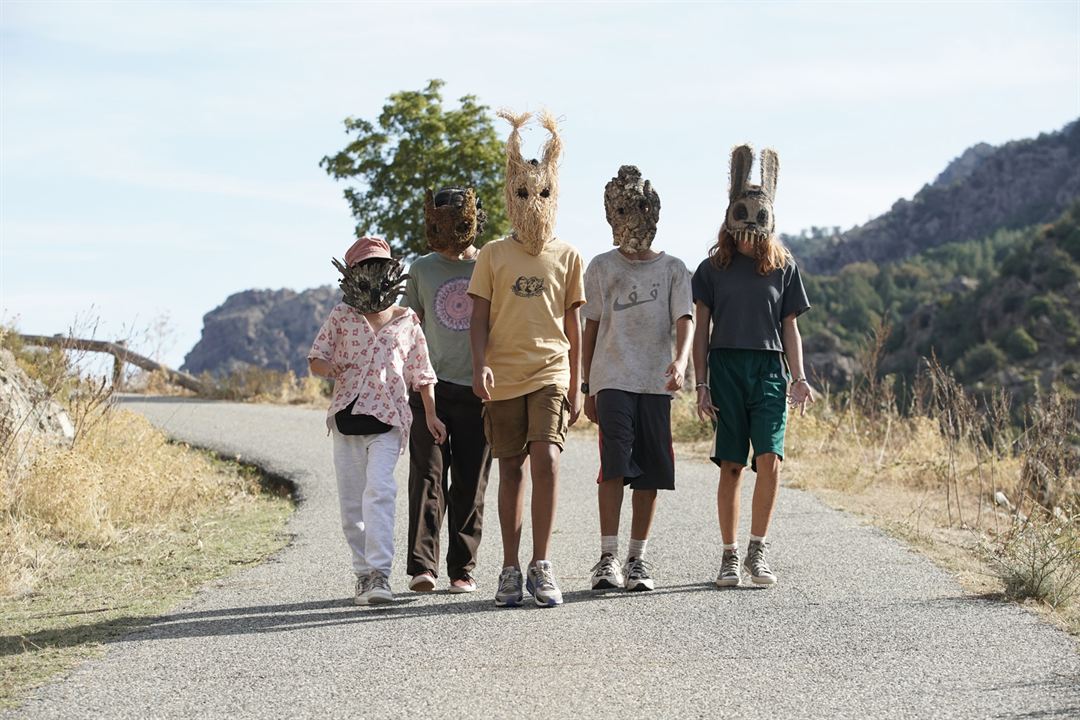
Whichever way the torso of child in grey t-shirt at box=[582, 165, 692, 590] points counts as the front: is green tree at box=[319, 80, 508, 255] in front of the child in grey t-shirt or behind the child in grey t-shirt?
behind

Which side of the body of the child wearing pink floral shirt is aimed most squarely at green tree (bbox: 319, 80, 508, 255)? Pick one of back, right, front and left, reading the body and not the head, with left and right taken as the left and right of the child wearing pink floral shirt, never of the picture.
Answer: back

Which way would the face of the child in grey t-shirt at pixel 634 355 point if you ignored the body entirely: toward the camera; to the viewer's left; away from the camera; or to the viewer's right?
toward the camera

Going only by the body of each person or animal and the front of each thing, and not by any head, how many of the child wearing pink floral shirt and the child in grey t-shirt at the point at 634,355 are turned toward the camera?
2

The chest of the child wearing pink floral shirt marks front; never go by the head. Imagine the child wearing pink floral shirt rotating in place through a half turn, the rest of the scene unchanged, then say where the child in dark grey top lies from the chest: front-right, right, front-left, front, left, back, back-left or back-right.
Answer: right

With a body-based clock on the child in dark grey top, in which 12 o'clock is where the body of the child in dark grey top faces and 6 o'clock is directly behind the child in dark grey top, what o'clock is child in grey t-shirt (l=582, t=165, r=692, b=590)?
The child in grey t-shirt is roughly at 2 o'clock from the child in dark grey top.

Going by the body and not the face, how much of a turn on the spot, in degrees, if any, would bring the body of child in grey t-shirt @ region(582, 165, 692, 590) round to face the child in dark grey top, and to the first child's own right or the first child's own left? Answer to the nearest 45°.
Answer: approximately 135° to the first child's own left

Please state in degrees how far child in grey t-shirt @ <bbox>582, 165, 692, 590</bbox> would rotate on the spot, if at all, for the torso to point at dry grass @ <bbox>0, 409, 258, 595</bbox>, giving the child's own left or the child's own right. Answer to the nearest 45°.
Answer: approximately 135° to the child's own right

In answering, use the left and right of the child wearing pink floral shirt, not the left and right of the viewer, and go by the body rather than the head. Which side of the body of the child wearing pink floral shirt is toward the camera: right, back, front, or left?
front

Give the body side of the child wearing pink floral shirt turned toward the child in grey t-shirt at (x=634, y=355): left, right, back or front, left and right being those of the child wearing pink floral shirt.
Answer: left

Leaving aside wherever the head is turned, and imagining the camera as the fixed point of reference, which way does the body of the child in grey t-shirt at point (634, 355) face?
toward the camera

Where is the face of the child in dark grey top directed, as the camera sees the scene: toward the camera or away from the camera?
toward the camera

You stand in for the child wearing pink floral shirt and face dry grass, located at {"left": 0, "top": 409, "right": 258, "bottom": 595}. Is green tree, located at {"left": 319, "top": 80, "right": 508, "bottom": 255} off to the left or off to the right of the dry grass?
right

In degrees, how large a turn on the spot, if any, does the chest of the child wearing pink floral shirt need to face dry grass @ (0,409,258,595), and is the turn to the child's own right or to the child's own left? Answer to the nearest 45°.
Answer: approximately 135° to the child's own right

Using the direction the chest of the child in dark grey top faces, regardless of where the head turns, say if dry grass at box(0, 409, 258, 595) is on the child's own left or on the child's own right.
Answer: on the child's own right
